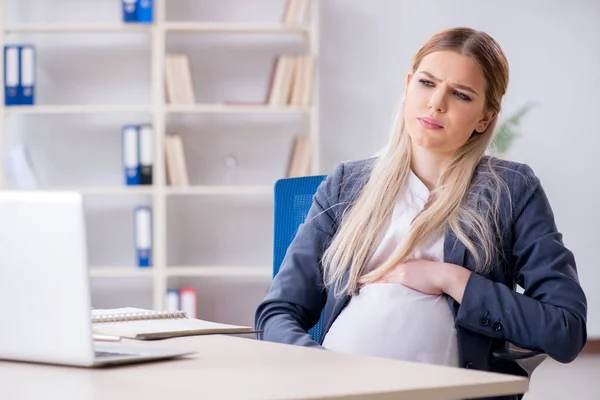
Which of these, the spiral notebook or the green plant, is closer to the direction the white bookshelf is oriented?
the spiral notebook

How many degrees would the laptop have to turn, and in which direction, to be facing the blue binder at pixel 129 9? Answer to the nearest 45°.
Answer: approximately 45° to its left

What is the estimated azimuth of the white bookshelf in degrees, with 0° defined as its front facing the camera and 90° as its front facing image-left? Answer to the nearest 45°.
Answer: approximately 0°

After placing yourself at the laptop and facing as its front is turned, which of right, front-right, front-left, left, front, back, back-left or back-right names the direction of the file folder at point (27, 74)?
front-left

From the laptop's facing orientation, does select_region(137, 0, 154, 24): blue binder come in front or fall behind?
in front

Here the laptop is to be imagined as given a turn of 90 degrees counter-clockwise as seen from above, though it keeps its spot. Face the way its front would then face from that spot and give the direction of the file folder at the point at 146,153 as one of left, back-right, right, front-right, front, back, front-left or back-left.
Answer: front-right

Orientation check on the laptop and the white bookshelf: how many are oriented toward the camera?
1

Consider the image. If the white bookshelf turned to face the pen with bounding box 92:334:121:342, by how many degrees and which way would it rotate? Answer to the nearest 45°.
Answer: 0° — it already faces it

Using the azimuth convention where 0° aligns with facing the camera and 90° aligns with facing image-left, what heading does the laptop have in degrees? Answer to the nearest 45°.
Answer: approximately 225°

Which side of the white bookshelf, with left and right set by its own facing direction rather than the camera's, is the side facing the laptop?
front

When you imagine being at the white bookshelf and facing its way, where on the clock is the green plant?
The green plant is roughly at 9 o'clock from the white bookshelf.
